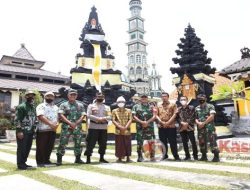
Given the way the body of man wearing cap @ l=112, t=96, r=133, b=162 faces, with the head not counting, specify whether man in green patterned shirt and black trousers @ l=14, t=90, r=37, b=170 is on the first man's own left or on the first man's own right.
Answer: on the first man's own right

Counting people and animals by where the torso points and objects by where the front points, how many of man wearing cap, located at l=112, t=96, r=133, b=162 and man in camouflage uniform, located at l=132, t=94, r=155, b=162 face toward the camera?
2

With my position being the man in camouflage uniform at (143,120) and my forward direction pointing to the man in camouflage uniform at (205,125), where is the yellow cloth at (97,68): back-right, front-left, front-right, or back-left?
back-left

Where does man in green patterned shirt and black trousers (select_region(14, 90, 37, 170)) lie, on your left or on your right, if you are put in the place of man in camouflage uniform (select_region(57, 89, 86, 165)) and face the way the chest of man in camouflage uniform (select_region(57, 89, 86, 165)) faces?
on your right

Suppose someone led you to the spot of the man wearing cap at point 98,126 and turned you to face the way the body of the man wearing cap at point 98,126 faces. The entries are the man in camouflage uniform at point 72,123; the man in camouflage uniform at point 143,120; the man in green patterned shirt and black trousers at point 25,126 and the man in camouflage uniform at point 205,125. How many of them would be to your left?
2

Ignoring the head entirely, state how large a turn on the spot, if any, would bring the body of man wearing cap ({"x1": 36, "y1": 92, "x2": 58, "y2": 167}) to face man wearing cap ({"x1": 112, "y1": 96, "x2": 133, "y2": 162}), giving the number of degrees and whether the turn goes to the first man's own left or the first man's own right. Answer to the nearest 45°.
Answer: approximately 45° to the first man's own left

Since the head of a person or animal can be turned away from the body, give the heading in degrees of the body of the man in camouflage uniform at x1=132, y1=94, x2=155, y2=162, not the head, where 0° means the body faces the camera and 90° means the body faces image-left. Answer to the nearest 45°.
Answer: approximately 0°

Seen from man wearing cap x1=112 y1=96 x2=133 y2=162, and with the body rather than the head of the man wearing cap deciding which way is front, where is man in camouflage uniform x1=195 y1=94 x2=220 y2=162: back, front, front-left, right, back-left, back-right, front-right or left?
left

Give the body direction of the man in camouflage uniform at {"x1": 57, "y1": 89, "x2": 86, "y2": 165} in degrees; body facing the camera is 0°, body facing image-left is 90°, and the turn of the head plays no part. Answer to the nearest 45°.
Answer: approximately 0°
